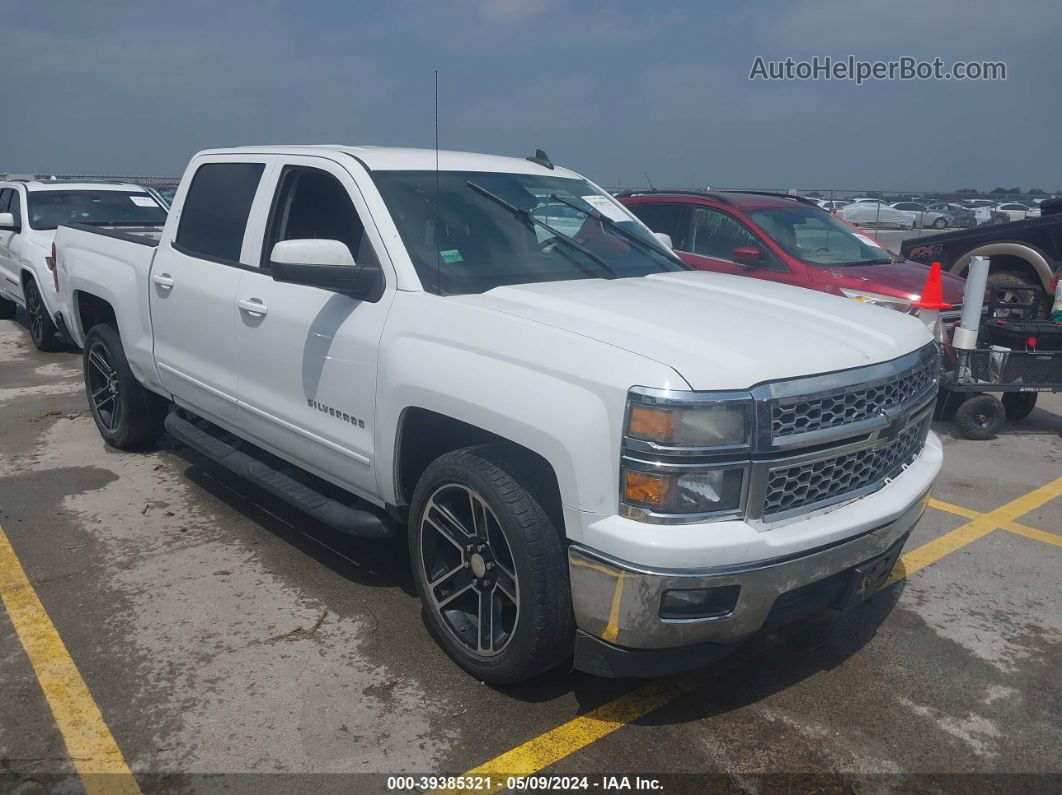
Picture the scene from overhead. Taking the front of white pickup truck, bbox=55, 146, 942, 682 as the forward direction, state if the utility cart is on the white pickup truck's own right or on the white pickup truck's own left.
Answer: on the white pickup truck's own left

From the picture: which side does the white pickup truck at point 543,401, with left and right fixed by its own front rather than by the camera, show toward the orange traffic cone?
left

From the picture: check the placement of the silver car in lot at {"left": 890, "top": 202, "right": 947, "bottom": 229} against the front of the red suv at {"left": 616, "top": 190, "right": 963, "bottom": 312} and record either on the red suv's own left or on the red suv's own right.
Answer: on the red suv's own left

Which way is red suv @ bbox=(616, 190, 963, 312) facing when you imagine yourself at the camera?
facing the viewer and to the right of the viewer

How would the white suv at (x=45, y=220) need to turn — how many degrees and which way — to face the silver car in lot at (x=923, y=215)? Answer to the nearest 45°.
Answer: approximately 90° to its left

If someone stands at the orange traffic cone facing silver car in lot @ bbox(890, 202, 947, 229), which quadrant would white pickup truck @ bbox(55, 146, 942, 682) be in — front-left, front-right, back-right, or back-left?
back-left

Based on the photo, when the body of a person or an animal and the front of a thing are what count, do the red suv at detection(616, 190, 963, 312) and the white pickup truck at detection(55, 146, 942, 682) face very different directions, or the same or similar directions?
same or similar directions

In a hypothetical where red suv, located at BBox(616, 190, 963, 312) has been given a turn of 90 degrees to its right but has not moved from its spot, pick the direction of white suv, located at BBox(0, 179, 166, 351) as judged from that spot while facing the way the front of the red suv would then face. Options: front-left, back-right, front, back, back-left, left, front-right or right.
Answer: front-right

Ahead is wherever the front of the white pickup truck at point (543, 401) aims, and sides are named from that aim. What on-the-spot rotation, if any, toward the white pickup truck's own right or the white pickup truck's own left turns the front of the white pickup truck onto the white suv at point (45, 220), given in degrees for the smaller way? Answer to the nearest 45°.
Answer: approximately 180°
